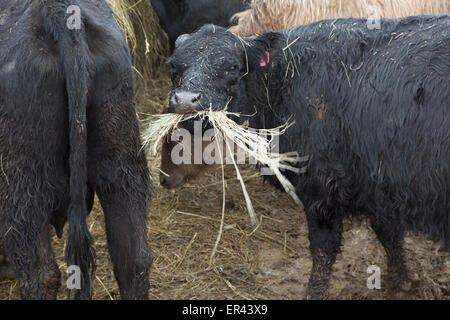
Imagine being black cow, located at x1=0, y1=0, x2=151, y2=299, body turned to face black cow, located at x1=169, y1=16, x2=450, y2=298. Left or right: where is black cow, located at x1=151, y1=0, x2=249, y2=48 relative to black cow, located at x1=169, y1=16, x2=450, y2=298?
left

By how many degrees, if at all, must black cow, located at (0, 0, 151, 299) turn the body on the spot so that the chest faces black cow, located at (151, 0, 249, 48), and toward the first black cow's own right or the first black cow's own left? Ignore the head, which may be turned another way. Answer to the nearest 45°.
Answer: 0° — it already faces it

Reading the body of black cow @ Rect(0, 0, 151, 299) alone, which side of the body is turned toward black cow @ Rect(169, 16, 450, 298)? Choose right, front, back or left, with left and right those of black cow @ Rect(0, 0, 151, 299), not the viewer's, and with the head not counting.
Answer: right

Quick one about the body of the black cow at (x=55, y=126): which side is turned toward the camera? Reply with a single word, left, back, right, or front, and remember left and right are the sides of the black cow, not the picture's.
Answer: back
